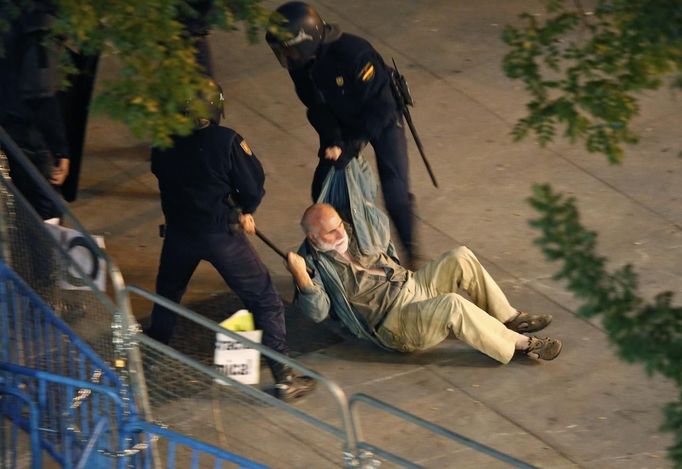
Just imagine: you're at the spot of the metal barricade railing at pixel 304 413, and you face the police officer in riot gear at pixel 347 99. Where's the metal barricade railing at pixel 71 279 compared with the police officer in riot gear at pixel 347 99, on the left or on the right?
left

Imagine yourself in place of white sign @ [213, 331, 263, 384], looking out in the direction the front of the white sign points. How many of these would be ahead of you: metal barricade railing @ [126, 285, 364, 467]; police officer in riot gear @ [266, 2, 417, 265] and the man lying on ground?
1

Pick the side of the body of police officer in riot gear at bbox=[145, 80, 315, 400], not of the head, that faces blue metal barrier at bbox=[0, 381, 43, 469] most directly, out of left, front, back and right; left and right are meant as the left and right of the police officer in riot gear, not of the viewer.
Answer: back

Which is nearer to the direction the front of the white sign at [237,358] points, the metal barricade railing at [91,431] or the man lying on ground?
the metal barricade railing

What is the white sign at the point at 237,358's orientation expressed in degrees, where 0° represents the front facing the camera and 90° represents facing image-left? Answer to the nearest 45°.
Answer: approximately 0°

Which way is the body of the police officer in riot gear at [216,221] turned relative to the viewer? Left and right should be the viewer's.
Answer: facing away from the viewer and to the right of the viewer

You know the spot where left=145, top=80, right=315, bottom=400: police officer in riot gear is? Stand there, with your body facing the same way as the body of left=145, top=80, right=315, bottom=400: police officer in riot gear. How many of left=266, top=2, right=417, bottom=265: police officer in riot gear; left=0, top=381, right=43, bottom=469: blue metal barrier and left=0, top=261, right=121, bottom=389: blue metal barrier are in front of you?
1

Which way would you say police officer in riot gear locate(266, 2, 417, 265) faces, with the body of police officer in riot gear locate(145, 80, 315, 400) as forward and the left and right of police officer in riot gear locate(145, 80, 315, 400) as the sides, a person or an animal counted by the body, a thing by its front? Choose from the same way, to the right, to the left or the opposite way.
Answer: the opposite way

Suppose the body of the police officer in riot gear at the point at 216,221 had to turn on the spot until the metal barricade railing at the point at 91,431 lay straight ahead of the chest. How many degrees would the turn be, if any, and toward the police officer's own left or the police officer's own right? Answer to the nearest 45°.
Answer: approximately 135° to the police officer's own right

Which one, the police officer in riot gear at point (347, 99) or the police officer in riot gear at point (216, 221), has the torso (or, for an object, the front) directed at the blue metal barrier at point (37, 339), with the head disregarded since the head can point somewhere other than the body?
the police officer in riot gear at point (347, 99)

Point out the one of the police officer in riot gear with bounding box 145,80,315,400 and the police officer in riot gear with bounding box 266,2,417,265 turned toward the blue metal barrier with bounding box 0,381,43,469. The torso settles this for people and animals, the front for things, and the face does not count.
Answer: the police officer in riot gear with bounding box 266,2,417,265

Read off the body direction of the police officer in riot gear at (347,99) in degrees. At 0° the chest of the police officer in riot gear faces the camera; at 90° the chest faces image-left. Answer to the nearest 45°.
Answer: approximately 45°

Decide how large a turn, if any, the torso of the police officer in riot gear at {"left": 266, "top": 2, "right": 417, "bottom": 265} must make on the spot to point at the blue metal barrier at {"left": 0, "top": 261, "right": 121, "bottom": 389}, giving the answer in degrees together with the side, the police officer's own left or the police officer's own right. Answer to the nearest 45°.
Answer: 0° — they already face it

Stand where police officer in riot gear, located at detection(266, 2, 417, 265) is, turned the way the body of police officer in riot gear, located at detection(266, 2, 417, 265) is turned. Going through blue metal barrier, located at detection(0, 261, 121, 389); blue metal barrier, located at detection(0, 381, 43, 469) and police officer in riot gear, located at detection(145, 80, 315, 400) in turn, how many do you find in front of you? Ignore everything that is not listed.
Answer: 3
